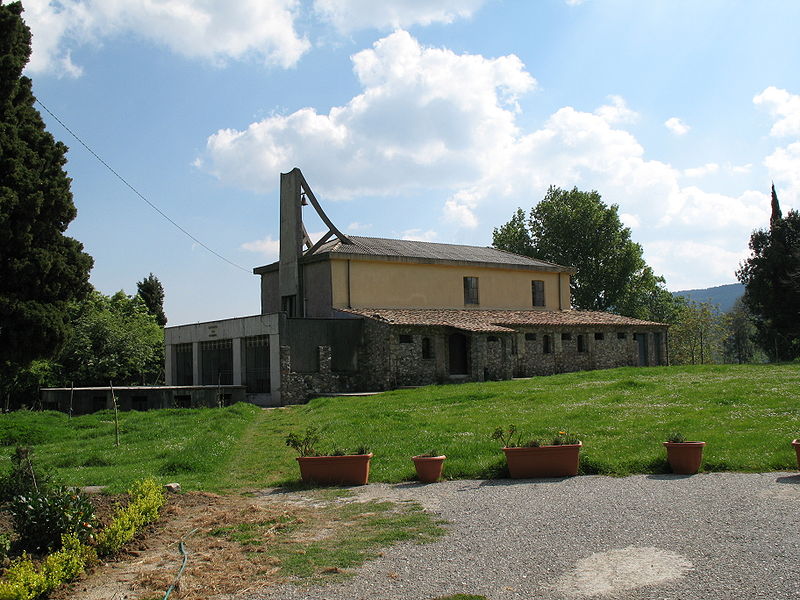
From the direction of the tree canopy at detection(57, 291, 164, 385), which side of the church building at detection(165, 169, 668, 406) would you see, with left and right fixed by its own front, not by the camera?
front

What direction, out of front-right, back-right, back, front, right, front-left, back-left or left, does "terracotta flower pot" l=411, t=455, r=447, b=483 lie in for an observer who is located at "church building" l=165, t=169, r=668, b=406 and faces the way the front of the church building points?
front-left

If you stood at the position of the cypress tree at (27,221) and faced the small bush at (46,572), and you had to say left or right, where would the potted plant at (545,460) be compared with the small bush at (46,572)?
left

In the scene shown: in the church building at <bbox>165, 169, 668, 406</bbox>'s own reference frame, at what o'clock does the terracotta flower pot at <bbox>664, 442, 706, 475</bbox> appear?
The terracotta flower pot is roughly at 12 o'clock from the church building.

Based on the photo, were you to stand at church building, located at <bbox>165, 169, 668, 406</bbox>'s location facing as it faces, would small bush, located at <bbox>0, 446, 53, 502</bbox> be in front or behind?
in front

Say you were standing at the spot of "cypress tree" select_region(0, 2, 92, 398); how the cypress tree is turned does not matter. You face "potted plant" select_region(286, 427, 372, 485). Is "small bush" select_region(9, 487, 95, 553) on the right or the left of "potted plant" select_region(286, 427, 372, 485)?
right

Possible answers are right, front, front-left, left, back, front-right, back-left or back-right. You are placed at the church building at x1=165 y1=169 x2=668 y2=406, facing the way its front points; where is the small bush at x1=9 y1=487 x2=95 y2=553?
front-left

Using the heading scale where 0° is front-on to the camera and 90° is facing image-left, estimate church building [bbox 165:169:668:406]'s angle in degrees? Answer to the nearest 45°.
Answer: approximately 45°

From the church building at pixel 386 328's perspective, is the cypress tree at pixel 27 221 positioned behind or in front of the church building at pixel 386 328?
in front
